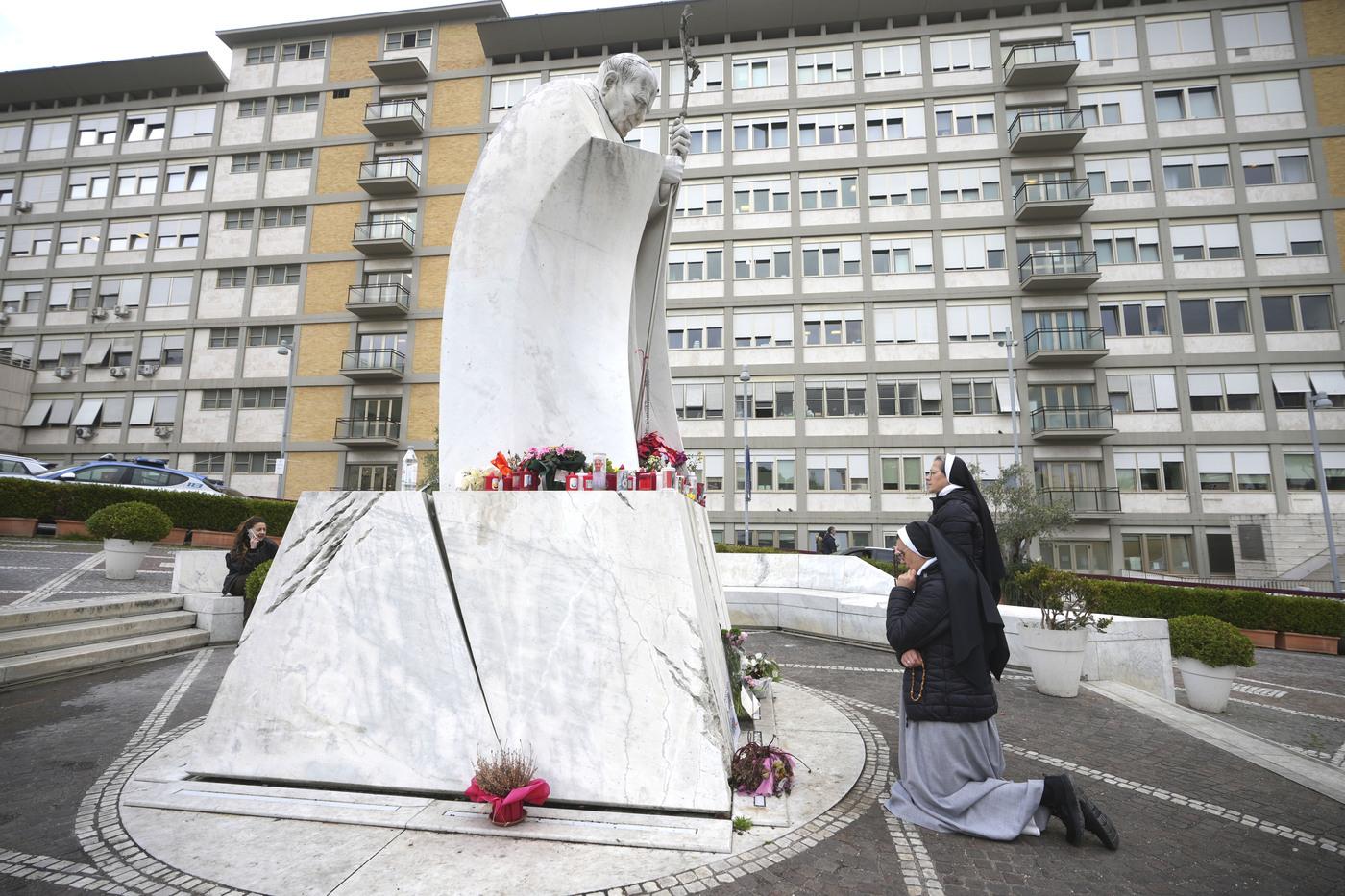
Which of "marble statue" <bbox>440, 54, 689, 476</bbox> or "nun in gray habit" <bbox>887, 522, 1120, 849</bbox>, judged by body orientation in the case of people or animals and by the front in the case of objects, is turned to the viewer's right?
the marble statue

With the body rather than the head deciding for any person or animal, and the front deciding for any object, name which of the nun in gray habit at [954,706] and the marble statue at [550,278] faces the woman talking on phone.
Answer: the nun in gray habit

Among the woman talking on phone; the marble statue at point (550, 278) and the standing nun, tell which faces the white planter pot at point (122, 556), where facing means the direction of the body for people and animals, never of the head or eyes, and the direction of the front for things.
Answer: the standing nun

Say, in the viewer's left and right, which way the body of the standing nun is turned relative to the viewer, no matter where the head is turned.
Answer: facing to the left of the viewer

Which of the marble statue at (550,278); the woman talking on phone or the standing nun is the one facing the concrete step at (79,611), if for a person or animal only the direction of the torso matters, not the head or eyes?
the standing nun

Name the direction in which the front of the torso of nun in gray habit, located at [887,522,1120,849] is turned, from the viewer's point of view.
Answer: to the viewer's left

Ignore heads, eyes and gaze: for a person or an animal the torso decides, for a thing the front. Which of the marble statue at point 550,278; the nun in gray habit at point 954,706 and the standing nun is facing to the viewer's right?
the marble statue

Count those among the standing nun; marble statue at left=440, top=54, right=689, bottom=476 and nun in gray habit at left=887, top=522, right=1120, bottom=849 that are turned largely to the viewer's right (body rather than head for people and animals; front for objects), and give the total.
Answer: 1

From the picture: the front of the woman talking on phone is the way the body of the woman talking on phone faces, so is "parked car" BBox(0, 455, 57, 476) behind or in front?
behind

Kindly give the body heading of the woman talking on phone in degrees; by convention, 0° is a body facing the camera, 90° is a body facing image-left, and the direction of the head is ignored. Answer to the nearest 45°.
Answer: approximately 315°

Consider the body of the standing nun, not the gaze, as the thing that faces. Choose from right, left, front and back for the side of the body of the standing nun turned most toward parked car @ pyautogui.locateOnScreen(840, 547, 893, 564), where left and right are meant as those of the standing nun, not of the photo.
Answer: right

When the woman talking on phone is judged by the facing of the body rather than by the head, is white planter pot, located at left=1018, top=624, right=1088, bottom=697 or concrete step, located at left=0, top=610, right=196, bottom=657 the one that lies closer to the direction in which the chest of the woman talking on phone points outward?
the white planter pot

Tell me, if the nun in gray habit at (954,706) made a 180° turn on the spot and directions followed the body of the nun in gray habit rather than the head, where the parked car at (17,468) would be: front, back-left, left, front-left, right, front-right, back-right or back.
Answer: back

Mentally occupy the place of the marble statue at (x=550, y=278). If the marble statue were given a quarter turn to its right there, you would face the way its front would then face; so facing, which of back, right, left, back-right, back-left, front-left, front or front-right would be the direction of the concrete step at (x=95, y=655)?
back-right

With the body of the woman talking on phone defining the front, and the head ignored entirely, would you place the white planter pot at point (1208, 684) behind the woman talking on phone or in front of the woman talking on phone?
in front

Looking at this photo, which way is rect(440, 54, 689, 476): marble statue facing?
to the viewer's right

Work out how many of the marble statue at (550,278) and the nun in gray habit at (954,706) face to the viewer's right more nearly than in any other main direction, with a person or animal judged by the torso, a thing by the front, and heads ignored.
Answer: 1

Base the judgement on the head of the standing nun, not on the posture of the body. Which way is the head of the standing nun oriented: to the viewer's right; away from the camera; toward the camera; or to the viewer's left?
to the viewer's left

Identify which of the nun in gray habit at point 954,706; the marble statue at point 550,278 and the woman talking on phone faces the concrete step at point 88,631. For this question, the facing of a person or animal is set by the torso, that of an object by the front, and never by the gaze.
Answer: the nun in gray habit
